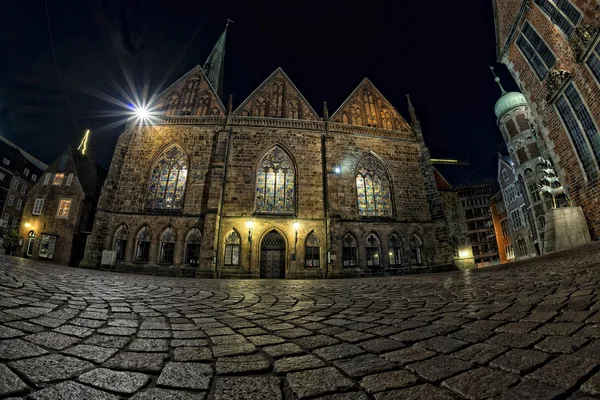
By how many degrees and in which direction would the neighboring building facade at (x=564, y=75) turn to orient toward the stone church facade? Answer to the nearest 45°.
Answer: approximately 45° to its right

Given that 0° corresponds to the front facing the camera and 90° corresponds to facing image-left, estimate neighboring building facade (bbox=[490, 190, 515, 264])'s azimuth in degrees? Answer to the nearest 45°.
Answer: approximately 45°

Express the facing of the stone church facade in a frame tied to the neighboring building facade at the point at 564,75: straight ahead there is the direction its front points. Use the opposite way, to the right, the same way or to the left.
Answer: to the left

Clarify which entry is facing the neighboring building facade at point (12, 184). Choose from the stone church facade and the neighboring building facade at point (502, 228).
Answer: the neighboring building facade at point (502, 228)

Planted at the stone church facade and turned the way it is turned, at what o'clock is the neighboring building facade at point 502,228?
The neighboring building facade is roughly at 8 o'clock from the stone church facade.

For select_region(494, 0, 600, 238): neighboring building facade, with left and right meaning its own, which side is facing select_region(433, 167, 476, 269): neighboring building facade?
right

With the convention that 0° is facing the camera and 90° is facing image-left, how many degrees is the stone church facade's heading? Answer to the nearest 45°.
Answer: approximately 0°

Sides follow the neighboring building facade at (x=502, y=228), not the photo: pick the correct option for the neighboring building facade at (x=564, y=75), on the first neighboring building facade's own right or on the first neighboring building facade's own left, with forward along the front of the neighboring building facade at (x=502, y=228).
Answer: on the first neighboring building facade's own left

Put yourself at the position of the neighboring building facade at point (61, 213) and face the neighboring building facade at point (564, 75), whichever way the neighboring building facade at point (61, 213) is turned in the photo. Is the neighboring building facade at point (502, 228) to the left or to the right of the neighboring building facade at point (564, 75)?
left

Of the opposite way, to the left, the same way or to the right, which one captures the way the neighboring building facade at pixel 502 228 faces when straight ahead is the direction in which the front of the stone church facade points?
to the right
